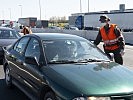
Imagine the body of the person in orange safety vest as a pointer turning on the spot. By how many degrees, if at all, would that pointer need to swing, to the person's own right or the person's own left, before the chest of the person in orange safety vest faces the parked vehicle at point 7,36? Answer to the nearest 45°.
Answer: approximately 90° to the person's own right

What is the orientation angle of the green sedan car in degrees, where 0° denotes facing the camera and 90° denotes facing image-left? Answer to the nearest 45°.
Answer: approximately 315°

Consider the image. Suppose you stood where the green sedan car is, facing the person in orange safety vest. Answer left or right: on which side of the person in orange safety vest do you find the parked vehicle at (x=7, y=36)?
left

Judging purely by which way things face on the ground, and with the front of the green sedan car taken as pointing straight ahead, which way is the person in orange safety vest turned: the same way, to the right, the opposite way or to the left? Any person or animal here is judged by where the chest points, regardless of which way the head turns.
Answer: to the right

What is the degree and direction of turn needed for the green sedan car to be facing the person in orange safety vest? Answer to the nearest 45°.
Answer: approximately 90° to its left

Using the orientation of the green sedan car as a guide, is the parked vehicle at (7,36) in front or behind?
behind

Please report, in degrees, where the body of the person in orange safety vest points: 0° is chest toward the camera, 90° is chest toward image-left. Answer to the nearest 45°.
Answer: approximately 45°
